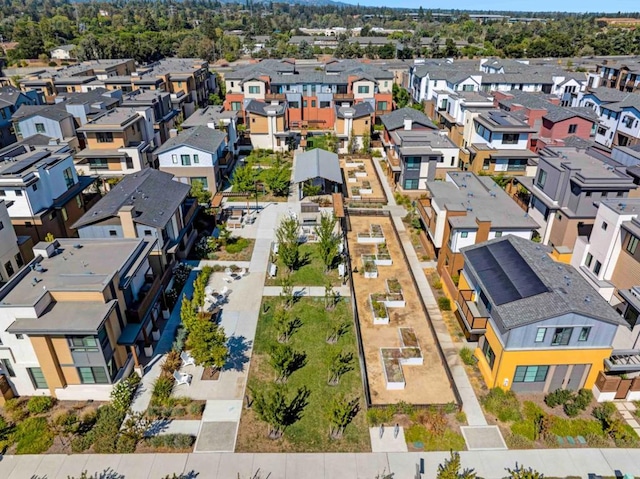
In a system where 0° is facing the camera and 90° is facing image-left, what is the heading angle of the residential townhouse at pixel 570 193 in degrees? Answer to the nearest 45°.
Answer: approximately 45°

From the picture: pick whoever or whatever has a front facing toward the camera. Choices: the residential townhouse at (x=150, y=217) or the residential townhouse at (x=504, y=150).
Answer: the residential townhouse at (x=504, y=150)

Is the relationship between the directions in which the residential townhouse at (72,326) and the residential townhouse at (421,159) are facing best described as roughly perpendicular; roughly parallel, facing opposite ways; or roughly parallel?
roughly parallel, facing opposite ways

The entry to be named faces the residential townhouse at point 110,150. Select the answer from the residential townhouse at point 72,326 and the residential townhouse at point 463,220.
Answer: the residential townhouse at point 463,220

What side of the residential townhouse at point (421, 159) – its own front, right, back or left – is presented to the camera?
left

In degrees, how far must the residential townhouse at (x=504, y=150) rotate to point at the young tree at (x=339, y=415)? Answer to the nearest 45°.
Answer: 0° — it already faces it

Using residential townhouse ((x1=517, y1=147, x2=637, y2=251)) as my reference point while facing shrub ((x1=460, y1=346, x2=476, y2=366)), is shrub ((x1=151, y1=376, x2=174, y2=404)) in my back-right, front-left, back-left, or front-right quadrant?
front-right

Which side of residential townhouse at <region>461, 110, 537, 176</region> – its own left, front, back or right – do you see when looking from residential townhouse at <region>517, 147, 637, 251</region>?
front

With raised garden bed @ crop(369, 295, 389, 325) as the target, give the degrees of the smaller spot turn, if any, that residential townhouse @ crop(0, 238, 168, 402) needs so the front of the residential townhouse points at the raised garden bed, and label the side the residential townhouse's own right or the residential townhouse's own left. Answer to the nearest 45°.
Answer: approximately 45° to the residential townhouse's own left

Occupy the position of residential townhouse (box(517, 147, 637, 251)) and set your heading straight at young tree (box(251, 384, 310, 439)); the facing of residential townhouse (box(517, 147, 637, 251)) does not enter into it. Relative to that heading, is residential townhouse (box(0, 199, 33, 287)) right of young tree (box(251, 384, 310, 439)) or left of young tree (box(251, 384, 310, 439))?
right

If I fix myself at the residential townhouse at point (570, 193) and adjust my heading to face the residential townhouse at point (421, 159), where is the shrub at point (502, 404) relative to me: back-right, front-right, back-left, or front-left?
back-left

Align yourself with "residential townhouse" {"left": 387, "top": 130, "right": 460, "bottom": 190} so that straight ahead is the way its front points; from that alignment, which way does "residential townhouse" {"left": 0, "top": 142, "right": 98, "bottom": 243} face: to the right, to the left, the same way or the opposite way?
the opposite way

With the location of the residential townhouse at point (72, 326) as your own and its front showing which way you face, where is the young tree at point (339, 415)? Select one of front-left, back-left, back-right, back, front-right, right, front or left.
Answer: front

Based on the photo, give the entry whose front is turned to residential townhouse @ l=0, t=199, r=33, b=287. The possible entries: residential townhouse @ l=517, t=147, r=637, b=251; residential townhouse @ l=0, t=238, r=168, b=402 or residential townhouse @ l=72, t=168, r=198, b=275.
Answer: residential townhouse @ l=517, t=147, r=637, b=251

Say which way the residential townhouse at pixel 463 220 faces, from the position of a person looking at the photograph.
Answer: facing to the left of the viewer

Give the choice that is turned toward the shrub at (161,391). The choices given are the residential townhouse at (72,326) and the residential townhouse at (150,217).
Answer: the residential townhouse at (72,326)

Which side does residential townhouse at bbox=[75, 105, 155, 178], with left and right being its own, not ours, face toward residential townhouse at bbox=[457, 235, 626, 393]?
front
